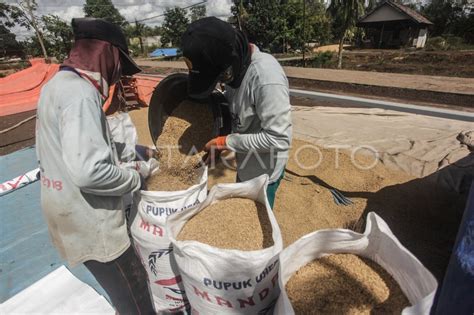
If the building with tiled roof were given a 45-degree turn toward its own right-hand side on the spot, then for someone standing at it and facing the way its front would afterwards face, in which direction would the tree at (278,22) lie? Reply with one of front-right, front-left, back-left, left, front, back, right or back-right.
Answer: front

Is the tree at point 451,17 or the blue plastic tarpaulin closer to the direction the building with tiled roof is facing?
the blue plastic tarpaulin

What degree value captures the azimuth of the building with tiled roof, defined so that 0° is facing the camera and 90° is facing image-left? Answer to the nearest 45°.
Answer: approximately 0°

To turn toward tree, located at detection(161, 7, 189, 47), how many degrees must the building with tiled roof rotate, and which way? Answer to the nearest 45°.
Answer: approximately 90° to its right

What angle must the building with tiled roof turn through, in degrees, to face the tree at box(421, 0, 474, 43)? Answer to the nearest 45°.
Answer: approximately 135° to its left

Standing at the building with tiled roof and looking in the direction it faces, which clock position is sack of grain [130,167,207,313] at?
The sack of grain is roughly at 12 o'clock from the building with tiled roof.

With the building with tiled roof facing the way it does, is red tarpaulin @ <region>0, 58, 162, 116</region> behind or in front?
in front

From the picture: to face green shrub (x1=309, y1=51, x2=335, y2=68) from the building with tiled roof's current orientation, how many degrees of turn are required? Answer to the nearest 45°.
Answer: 0° — it already faces it

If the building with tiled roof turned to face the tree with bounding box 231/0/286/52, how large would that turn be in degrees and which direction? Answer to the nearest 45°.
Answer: approximately 45° to its right

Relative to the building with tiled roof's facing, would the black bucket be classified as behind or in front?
in front

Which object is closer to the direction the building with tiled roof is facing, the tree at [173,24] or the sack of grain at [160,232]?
the sack of grain

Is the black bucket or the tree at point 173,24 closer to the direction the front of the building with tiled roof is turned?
the black bucket
